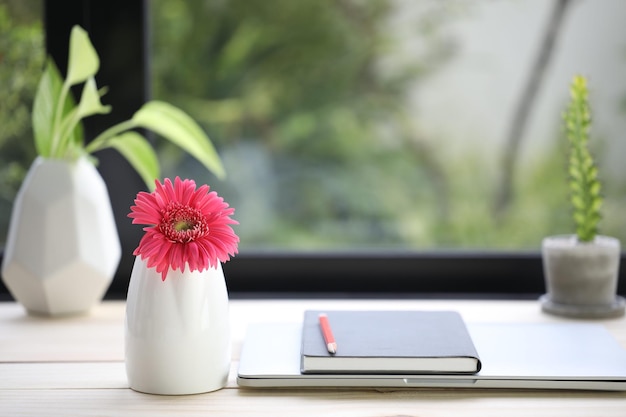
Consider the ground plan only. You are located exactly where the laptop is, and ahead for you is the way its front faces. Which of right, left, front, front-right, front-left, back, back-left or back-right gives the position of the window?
back

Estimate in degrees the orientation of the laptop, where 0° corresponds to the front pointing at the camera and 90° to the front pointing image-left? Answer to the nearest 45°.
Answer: approximately 0°

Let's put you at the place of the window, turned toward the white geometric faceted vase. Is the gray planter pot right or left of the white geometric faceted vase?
left

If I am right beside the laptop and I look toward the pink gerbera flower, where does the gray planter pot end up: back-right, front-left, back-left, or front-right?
back-right

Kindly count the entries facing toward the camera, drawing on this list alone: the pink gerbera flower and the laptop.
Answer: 2

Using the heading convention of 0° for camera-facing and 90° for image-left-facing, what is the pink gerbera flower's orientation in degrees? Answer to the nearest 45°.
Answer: approximately 0°

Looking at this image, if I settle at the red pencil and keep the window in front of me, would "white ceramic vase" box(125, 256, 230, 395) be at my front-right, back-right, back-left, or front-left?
back-left
